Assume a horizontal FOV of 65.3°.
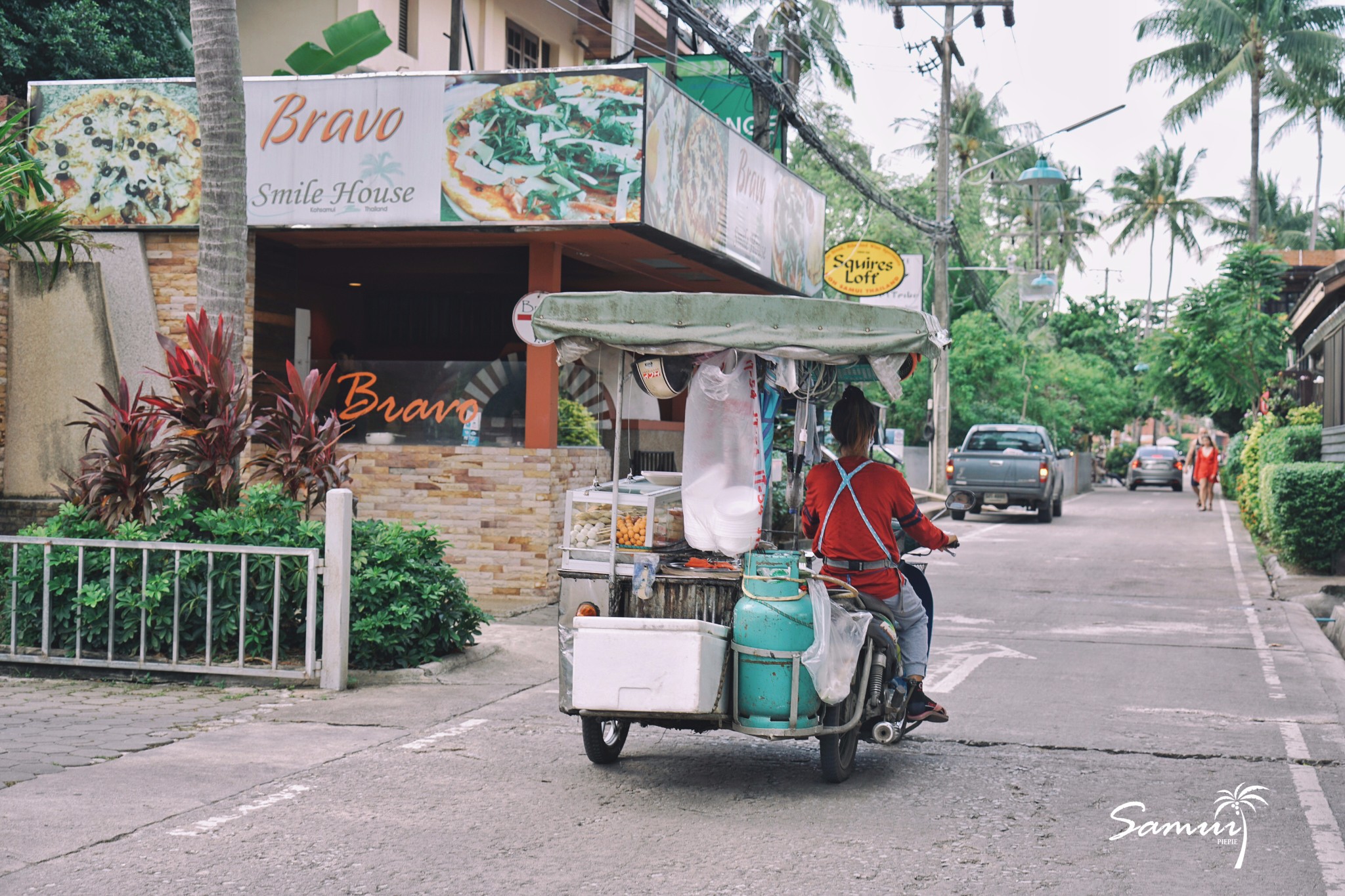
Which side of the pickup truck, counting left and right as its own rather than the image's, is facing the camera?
back

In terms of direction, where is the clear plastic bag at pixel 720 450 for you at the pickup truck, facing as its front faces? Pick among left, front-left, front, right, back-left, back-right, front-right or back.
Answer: back

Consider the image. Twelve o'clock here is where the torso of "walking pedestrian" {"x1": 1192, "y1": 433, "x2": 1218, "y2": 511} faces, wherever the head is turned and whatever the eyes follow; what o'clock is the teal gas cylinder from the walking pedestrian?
The teal gas cylinder is roughly at 12 o'clock from the walking pedestrian.

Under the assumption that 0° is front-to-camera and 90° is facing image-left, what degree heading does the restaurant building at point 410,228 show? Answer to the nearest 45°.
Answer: approximately 0°

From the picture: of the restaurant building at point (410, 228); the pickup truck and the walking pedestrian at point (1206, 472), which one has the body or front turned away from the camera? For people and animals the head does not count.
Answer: the pickup truck

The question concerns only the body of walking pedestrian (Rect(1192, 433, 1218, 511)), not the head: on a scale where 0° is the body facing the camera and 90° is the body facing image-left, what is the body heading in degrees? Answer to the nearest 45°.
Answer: approximately 0°

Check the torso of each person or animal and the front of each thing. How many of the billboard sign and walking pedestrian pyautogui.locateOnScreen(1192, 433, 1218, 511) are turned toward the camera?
2

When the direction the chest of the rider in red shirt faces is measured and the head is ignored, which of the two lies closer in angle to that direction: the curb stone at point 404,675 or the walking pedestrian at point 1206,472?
the walking pedestrian
